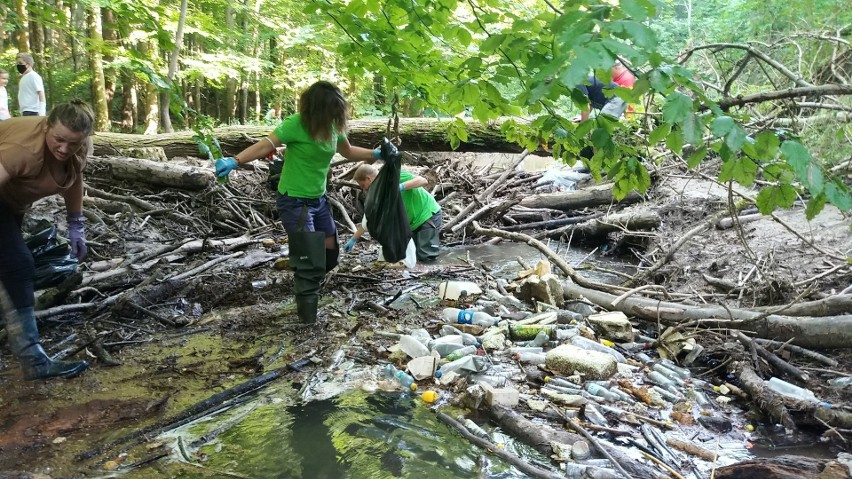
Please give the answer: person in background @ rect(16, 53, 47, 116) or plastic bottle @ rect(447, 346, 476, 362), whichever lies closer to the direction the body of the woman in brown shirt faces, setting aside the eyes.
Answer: the plastic bottle

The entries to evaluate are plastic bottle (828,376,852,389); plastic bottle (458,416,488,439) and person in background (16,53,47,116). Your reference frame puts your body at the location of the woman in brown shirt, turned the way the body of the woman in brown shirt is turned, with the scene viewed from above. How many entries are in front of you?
2

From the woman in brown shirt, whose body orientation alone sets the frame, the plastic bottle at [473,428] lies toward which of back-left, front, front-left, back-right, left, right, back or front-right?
front

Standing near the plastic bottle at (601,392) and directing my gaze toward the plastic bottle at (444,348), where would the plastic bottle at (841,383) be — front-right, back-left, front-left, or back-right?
back-right

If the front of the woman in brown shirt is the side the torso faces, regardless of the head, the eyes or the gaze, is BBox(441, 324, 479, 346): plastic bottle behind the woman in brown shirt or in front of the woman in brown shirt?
in front

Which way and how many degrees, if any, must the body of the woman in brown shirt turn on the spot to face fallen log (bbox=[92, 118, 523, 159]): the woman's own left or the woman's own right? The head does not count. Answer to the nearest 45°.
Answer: approximately 90° to the woman's own left

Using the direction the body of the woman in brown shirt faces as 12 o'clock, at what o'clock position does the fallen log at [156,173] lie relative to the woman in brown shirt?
The fallen log is roughly at 8 o'clock from the woman in brown shirt.

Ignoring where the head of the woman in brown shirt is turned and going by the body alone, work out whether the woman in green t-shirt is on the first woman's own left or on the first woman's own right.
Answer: on the first woman's own left

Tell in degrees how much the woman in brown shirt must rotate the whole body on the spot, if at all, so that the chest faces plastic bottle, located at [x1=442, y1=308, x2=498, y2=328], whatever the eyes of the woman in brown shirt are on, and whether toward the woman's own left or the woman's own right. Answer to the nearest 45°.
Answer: approximately 45° to the woman's own left

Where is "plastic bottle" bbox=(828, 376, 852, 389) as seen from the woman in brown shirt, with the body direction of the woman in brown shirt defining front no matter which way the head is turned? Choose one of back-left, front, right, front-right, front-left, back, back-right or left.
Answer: front

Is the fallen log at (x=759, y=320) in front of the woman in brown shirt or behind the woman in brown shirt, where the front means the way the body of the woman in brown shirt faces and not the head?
in front

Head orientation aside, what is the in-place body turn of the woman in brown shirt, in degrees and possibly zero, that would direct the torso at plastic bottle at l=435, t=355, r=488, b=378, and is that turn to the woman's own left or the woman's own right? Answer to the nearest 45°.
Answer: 0° — they already face it

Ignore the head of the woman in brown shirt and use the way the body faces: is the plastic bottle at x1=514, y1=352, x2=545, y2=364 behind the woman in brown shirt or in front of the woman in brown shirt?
in front

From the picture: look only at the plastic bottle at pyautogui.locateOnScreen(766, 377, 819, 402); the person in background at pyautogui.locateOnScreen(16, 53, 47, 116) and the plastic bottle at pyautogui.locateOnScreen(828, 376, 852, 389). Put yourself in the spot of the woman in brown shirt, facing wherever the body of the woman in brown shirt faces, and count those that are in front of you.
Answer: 2
